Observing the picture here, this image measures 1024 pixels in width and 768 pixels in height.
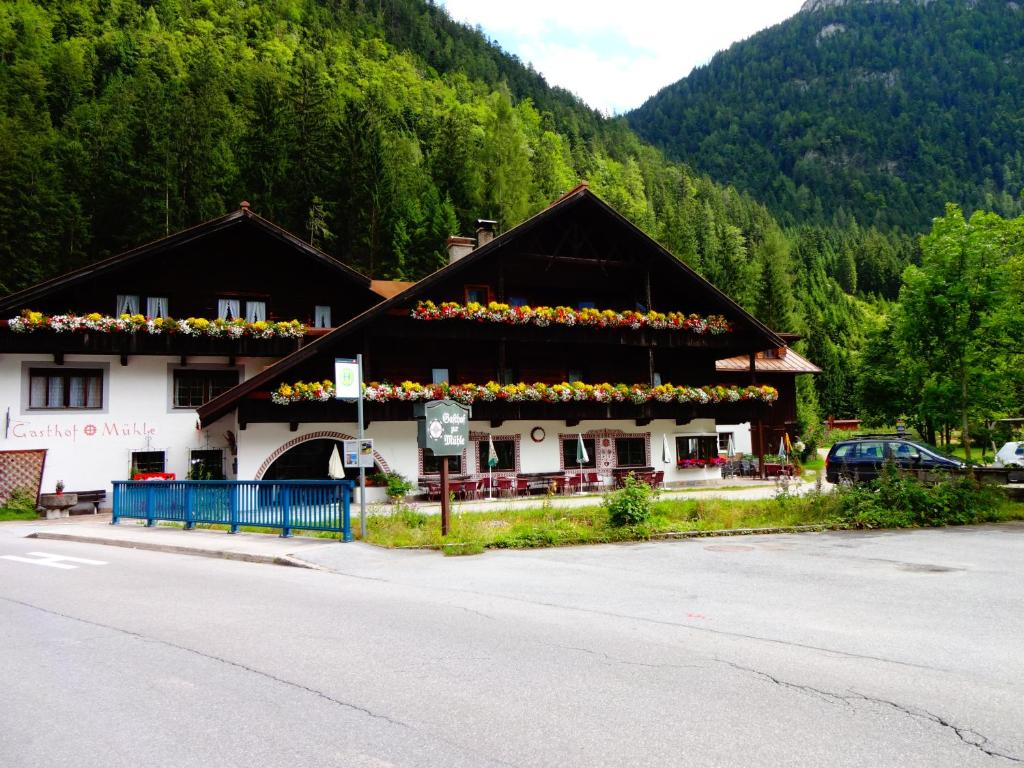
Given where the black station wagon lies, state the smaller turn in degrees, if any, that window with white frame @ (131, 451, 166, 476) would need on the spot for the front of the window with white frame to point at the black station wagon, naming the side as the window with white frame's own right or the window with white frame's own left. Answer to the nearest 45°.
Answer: approximately 45° to the window with white frame's own left

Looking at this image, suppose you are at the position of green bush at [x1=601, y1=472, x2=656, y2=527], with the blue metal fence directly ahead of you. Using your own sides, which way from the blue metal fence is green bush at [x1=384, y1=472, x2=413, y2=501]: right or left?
right

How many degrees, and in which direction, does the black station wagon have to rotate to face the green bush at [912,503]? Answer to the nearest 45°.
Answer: approximately 90° to its right

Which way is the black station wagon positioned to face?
to the viewer's right

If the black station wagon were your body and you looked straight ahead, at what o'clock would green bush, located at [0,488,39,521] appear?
The green bush is roughly at 5 o'clock from the black station wagon.

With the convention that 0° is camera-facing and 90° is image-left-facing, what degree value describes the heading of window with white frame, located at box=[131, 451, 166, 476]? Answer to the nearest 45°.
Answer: approximately 0°

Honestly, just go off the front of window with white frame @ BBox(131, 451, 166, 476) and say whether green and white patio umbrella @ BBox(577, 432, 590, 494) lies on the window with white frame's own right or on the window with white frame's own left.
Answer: on the window with white frame's own left

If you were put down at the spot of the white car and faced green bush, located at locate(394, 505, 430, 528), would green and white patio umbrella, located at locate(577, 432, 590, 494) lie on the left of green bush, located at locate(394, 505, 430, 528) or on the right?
right

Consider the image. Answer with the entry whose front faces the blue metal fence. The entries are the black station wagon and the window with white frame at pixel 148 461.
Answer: the window with white frame

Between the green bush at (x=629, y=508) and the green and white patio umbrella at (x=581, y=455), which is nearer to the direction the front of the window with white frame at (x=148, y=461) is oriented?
the green bush

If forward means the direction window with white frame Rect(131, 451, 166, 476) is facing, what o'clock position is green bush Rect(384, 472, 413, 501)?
The green bush is roughly at 10 o'clock from the window with white frame.
